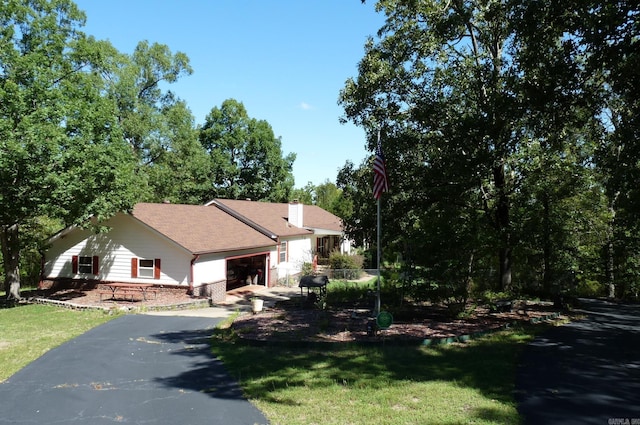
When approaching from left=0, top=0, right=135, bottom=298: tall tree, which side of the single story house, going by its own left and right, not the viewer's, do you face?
right

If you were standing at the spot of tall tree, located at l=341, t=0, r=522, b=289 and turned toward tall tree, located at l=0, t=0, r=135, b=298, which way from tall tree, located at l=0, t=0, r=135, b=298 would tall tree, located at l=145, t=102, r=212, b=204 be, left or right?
right

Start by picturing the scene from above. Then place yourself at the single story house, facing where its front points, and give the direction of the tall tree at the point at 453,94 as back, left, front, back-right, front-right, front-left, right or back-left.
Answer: front

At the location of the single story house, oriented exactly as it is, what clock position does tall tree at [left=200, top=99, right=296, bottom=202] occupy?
The tall tree is roughly at 8 o'clock from the single story house.

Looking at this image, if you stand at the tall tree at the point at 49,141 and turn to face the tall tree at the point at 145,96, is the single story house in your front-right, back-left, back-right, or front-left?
front-right

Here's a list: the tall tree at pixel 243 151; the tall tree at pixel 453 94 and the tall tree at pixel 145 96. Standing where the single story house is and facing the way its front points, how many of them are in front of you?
1

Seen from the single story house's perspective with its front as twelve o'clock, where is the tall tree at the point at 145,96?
The tall tree is roughly at 7 o'clock from the single story house.

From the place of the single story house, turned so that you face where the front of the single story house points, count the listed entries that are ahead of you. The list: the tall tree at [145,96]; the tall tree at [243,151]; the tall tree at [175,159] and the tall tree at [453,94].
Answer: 1

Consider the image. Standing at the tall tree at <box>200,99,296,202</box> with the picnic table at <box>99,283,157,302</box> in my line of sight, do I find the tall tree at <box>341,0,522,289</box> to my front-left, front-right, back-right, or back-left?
front-left

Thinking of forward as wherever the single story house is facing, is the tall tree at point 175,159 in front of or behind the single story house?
behind

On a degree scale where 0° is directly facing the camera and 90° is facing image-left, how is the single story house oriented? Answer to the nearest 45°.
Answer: approximately 315°
